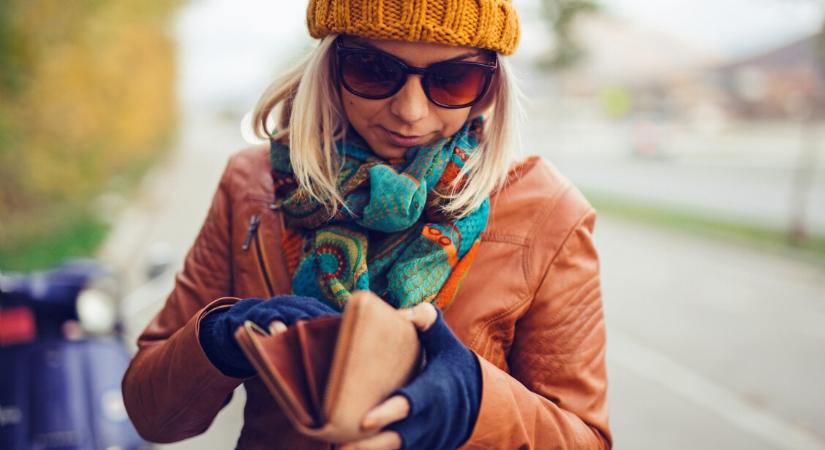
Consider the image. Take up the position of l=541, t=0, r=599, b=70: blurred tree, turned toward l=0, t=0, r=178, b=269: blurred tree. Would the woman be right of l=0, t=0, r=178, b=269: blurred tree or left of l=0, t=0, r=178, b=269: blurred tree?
left

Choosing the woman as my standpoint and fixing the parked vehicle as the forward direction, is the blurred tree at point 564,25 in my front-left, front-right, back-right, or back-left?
front-right

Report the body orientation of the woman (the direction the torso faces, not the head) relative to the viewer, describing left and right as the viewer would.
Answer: facing the viewer

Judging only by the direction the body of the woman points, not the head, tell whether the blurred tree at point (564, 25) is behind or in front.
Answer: behind

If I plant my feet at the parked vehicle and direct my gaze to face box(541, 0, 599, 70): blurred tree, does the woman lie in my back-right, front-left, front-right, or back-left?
back-right

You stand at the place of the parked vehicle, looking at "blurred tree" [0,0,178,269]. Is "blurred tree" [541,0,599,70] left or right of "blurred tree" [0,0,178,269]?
right

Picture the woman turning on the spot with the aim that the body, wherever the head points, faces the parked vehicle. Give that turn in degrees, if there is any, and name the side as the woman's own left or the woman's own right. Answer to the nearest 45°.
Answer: approximately 135° to the woman's own right

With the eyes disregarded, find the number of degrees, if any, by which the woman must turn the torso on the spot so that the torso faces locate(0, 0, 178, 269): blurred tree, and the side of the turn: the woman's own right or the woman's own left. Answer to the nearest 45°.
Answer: approximately 135° to the woman's own right
